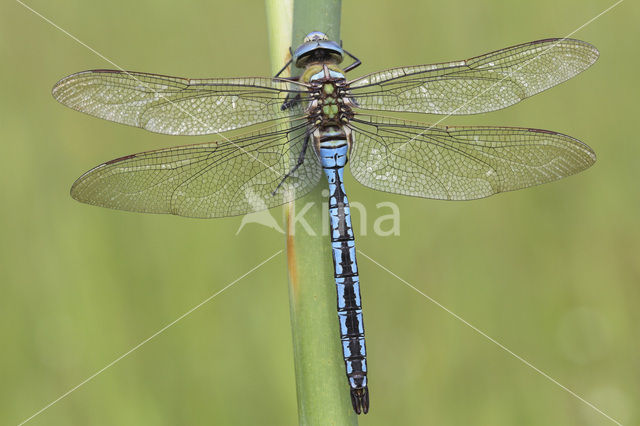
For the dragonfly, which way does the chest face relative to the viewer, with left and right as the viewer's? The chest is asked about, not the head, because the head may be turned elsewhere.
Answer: facing away from the viewer
